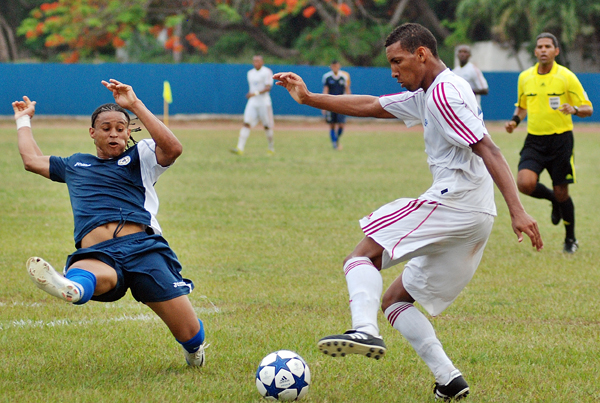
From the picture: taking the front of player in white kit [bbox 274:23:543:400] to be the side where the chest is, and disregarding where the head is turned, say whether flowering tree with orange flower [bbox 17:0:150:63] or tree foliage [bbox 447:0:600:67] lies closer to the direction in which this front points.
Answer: the flowering tree with orange flower

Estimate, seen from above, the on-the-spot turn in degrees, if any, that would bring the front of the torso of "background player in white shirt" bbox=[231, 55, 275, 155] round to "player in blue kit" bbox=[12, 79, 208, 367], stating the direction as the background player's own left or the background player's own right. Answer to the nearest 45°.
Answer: approximately 45° to the background player's own left

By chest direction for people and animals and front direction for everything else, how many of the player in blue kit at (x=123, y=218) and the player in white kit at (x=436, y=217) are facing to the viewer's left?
1

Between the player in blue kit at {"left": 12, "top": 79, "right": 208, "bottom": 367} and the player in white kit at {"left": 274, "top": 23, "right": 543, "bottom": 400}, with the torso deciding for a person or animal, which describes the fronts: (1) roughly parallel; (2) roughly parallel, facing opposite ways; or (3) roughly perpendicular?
roughly perpendicular

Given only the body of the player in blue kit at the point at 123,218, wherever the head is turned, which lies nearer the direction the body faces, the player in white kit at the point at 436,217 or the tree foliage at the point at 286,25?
the player in white kit

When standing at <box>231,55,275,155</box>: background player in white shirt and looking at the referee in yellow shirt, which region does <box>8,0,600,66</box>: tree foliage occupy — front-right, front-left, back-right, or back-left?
back-left

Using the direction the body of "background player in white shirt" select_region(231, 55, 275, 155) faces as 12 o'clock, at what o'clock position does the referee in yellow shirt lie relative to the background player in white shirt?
The referee in yellow shirt is roughly at 10 o'clock from the background player in white shirt.

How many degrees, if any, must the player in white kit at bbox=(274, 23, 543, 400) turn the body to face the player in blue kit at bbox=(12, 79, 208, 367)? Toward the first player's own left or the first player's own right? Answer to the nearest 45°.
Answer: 0° — they already face them

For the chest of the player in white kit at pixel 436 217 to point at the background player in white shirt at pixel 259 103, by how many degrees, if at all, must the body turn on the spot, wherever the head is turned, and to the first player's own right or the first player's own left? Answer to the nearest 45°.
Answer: approximately 90° to the first player's own right

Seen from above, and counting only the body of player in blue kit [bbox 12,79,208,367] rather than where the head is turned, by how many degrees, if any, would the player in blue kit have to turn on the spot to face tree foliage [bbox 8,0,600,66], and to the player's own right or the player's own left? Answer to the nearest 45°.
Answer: approximately 180°

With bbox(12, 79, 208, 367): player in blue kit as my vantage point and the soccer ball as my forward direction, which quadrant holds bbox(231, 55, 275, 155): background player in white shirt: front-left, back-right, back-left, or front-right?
back-left

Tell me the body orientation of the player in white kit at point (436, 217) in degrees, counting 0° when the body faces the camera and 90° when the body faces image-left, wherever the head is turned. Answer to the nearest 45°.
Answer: approximately 90°
